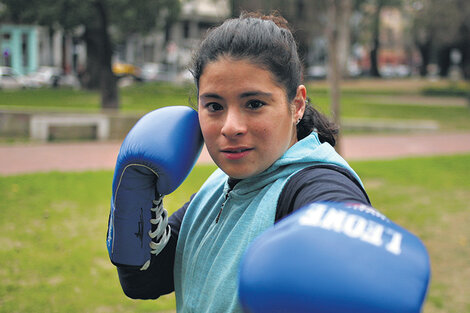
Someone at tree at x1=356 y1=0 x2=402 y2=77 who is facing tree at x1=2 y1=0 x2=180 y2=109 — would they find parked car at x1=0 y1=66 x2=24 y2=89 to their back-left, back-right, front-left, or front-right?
front-right

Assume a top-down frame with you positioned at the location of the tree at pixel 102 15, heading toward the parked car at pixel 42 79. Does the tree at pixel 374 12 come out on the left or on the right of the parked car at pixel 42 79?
right

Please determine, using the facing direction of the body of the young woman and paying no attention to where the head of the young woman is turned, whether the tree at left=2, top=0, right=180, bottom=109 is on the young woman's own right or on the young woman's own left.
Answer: on the young woman's own right

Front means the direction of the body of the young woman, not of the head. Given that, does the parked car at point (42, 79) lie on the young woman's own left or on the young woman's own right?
on the young woman's own right

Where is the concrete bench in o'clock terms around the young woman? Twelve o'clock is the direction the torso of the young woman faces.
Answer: The concrete bench is roughly at 4 o'clock from the young woman.

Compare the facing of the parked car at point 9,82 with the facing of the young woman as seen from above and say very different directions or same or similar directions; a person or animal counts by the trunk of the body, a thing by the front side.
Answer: very different directions

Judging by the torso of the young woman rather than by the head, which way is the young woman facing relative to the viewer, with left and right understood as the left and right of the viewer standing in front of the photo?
facing the viewer and to the left of the viewer
